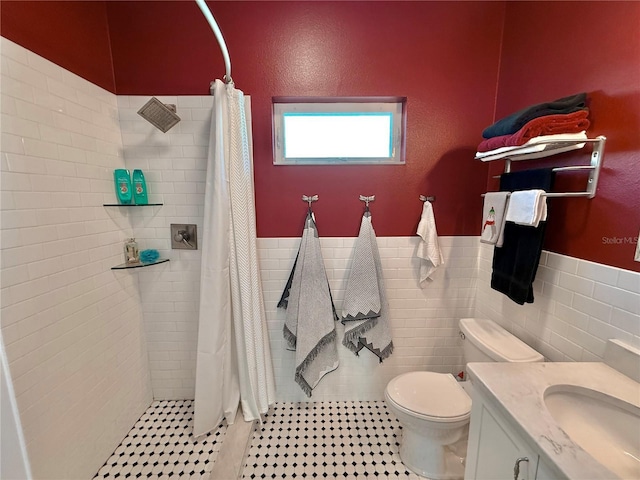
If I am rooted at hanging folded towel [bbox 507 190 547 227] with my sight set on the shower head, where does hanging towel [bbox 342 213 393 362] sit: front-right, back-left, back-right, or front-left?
front-right

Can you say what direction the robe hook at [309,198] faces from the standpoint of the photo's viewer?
facing the viewer

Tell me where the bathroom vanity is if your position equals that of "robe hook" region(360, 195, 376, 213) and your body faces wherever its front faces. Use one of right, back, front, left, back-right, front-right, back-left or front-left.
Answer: front-left

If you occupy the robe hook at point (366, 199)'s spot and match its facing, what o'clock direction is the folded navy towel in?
The folded navy towel is roughly at 10 o'clock from the robe hook.

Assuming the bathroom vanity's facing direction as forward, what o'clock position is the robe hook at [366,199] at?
The robe hook is roughly at 2 o'clock from the bathroom vanity.

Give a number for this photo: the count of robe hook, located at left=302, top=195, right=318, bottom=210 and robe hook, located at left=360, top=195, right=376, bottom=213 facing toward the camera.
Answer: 2

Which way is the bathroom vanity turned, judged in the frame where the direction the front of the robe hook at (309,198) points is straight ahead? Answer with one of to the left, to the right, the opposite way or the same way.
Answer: to the right

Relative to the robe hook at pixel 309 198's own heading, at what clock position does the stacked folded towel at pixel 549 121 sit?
The stacked folded towel is roughly at 10 o'clock from the robe hook.

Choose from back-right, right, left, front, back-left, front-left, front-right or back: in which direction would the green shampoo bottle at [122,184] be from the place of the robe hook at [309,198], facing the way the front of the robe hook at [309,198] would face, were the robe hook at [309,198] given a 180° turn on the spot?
left

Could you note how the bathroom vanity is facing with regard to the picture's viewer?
facing the viewer and to the left of the viewer
